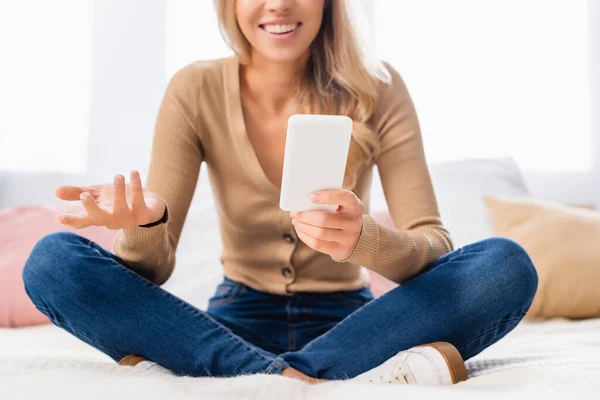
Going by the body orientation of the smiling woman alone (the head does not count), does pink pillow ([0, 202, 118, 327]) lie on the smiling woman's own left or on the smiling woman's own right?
on the smiling woman's own right

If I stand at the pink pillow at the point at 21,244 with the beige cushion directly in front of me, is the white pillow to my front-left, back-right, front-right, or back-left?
front-left

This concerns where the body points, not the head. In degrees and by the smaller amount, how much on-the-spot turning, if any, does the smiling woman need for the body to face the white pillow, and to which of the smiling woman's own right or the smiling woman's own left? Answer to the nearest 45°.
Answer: approximately 135° to the smiling woman's own left

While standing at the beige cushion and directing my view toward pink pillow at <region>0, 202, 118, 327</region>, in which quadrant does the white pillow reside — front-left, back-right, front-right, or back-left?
front-right

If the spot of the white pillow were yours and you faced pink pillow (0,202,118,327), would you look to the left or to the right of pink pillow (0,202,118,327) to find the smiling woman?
left

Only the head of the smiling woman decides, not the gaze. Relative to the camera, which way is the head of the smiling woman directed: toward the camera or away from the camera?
toward the camera

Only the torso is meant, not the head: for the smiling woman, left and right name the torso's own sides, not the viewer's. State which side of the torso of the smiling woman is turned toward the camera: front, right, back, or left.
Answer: front
